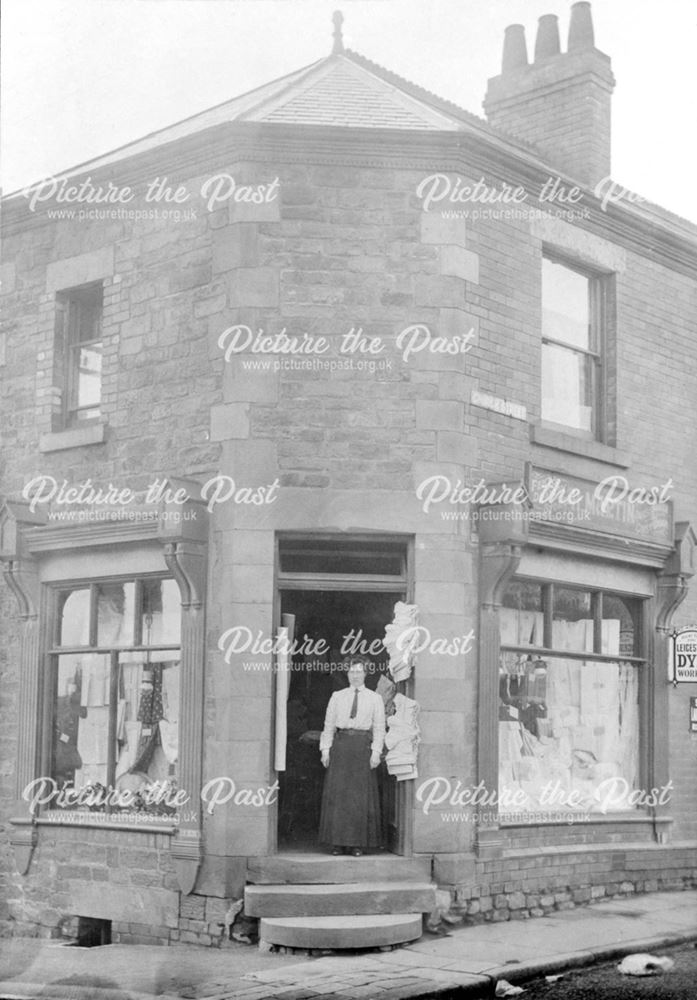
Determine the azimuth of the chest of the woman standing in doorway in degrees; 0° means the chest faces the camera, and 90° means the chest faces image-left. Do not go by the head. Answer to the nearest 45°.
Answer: approximately 0°
